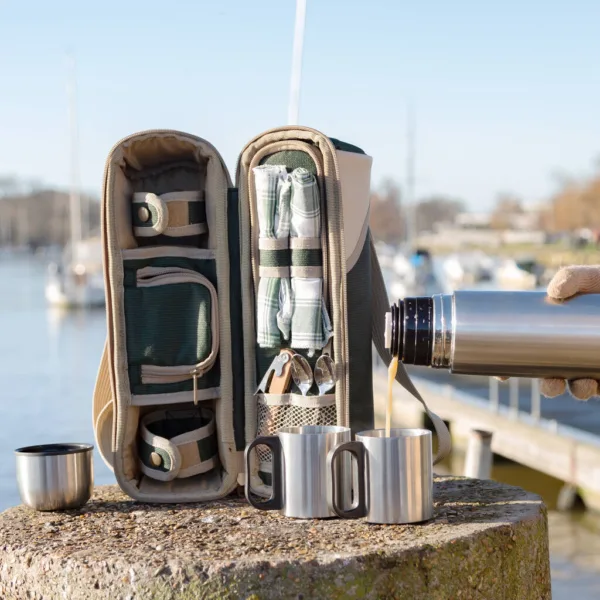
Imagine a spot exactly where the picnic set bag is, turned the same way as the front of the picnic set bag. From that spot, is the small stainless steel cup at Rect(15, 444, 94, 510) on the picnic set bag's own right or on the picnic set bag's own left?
on the picnic set bag's own right

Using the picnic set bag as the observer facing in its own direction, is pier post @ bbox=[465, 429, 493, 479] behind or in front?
behind

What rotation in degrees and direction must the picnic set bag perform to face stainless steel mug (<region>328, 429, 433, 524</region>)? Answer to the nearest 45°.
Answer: approximately 45° to its left

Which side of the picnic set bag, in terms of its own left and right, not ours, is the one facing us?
front
